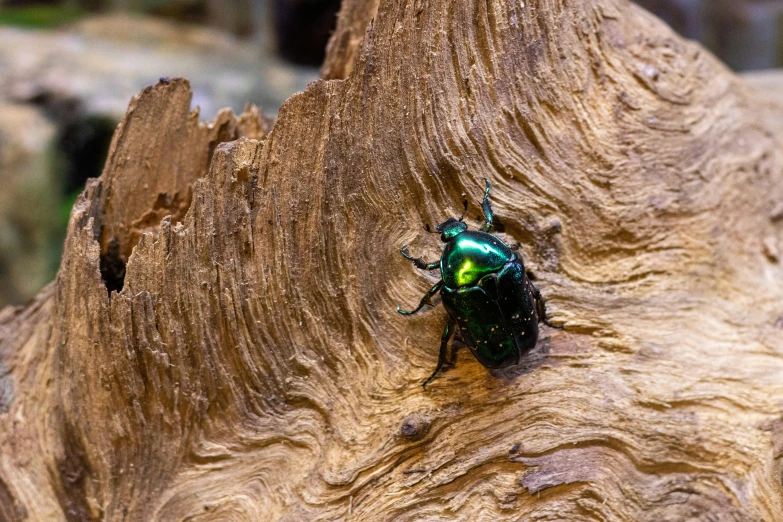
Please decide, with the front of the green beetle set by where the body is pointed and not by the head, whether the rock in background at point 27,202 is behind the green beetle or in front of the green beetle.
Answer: in front

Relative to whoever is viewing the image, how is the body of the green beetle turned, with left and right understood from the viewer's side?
facing away from the viewer and to the left of the viewer

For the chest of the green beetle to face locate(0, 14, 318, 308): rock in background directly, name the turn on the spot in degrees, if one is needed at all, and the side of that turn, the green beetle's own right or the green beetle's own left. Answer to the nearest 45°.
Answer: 0° — it already faces it

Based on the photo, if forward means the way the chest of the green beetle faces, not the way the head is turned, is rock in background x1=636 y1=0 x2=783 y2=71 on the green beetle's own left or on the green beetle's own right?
on the green beetle's own right
